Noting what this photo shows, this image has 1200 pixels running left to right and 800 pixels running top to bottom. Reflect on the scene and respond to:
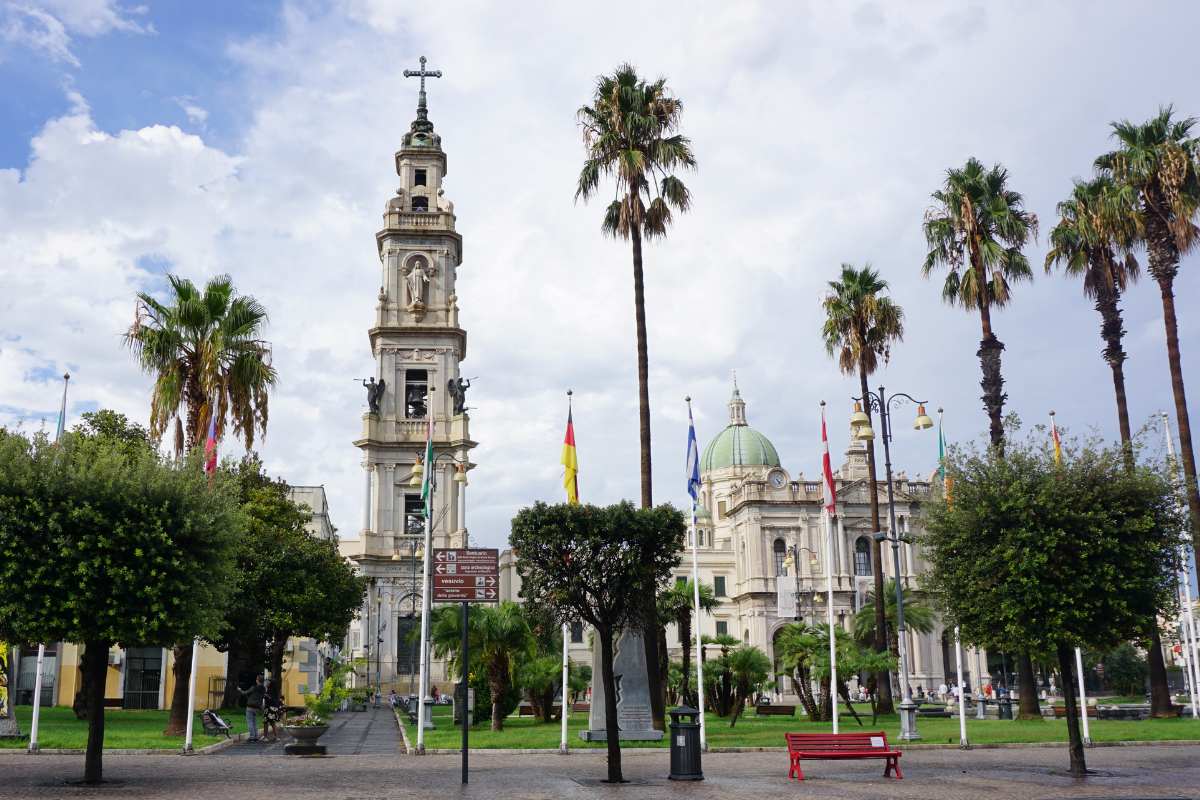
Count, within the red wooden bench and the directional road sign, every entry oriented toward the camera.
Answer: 2

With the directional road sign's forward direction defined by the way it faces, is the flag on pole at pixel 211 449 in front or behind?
behind

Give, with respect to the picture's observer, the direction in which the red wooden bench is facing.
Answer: facing the viewer

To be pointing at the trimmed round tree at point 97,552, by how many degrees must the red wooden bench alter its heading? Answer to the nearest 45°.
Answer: approximately 90° to its right

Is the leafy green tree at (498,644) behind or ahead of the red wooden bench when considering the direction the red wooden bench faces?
behind

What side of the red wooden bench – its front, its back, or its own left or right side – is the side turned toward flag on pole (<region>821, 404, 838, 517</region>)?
back

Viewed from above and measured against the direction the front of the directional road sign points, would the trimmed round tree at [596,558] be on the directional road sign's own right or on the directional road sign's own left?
on the directional road sign's own left

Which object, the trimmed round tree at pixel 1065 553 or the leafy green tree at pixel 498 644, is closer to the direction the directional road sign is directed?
the trimmed round tree

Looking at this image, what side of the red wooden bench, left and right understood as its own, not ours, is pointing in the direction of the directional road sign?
right

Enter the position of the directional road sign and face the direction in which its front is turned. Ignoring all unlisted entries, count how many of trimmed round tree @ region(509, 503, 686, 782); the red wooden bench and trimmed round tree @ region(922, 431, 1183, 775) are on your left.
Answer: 3

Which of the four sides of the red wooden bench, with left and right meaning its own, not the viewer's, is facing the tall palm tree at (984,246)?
back

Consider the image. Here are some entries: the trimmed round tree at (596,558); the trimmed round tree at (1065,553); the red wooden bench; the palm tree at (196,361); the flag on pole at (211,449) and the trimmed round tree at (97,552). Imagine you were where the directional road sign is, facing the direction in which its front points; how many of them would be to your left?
3
